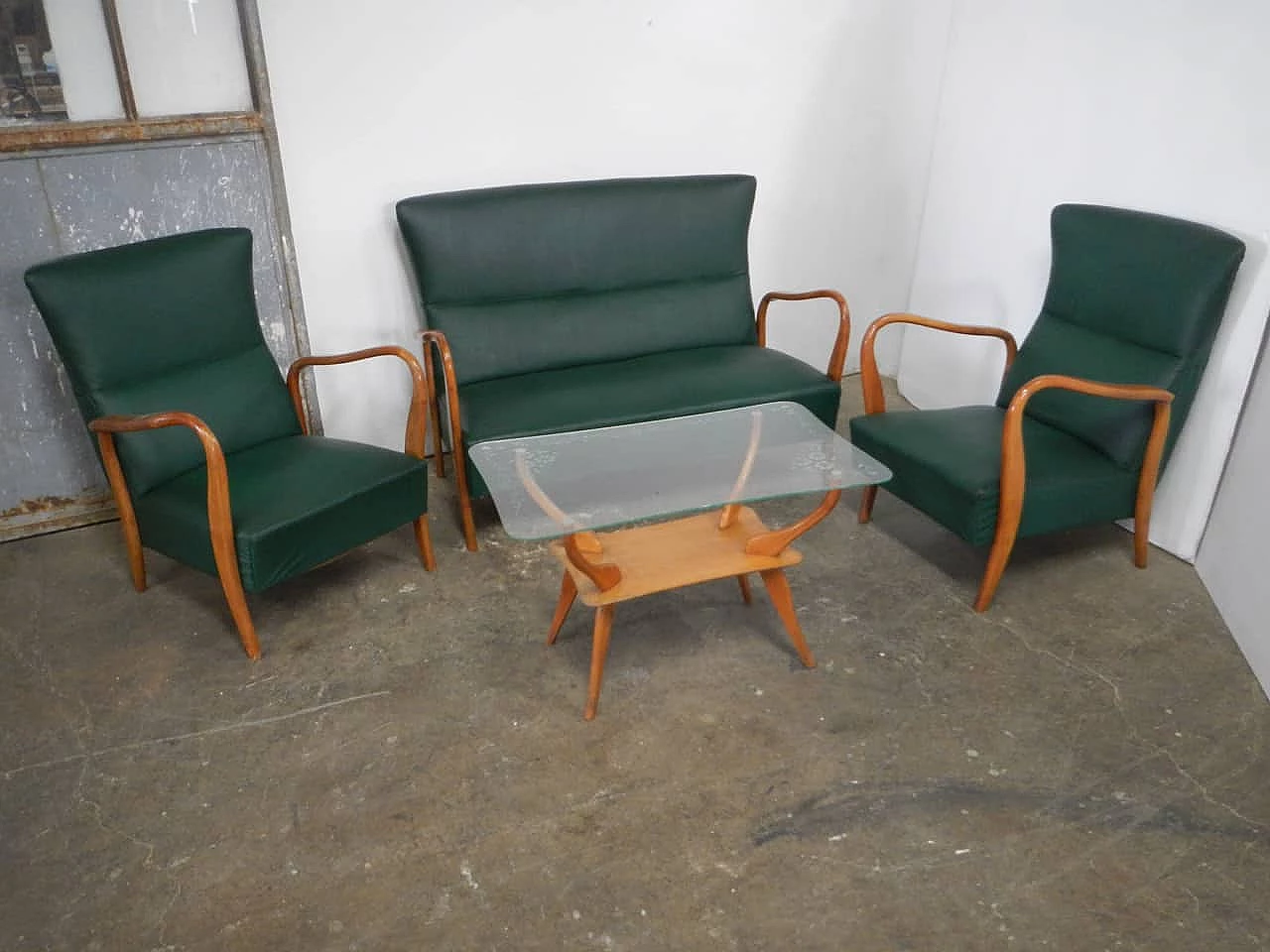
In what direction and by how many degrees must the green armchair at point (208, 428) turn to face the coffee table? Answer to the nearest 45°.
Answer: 0° — it already faces it

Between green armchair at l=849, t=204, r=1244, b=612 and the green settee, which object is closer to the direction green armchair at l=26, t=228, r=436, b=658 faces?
the green armchair

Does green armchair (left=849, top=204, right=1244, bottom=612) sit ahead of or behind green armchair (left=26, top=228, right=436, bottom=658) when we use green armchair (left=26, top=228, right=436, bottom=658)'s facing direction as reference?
ahead

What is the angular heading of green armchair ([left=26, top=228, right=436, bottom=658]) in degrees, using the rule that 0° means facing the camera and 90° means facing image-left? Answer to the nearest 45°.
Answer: approximately 315°

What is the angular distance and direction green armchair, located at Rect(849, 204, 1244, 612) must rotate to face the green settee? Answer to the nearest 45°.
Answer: approximately 45° to its right

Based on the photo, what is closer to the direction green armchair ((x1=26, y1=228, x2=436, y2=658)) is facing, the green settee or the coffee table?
the coffee table

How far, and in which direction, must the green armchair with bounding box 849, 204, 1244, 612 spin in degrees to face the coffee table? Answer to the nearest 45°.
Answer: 0° — it already faces it

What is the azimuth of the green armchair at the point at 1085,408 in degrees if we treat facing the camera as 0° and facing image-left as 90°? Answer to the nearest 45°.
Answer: approximately 45°

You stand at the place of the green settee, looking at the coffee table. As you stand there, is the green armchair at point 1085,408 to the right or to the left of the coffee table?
left
